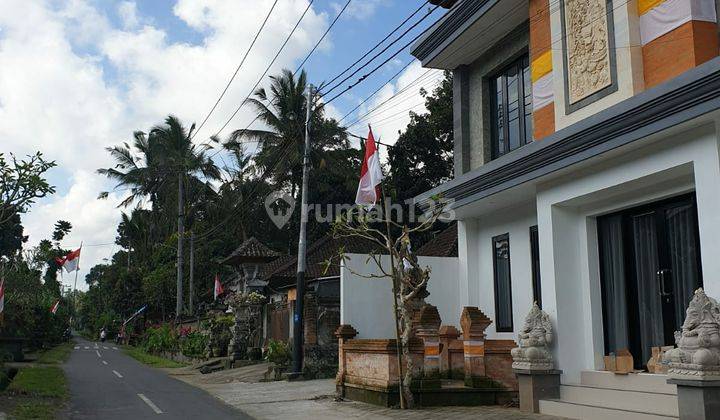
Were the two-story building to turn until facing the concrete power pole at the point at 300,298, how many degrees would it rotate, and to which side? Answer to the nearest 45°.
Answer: approximately 90° to its right

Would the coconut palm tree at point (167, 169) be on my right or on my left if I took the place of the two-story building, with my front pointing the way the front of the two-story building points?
on my right

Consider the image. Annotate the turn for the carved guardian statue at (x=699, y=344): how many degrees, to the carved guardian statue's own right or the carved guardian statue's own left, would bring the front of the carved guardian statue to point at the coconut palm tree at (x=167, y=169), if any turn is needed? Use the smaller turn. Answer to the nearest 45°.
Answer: approximately 90° to the carved guardian statue's own right

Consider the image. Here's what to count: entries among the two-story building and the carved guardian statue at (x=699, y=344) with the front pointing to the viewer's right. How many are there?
0

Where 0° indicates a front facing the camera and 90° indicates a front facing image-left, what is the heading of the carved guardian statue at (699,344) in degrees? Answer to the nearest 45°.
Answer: approximately 45°

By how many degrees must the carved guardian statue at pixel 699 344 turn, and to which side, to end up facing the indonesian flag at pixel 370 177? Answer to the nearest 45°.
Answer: approximately 90° to its right

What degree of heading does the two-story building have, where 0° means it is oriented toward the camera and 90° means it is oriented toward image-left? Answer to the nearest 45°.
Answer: approximately 45°

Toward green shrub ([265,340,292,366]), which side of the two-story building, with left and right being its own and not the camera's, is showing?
right

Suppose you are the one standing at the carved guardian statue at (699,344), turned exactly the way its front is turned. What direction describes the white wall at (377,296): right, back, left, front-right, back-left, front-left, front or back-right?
right

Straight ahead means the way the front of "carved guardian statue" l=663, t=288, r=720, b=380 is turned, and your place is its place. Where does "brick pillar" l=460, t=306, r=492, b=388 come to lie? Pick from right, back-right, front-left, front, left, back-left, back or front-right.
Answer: right

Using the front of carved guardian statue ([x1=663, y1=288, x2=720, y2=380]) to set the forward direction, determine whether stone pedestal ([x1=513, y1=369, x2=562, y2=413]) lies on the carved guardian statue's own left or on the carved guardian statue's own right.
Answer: on the carved guardian statue's own right

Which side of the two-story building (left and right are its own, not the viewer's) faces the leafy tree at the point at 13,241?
right

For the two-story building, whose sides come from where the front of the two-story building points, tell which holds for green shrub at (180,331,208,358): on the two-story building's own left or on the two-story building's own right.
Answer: on the two-story building's own right

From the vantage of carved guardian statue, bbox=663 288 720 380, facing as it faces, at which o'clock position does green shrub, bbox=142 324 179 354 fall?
The green shrub is roughly at 3 o'clock from the carved guardian statue.
